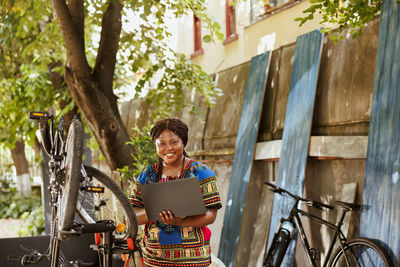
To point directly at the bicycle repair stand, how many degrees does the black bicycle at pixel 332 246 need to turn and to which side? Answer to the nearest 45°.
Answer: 0° — it already faces it

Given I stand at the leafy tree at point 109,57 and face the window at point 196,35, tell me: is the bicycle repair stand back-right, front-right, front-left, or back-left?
back-right

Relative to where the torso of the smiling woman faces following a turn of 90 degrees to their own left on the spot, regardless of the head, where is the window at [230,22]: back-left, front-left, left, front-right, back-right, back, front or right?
left

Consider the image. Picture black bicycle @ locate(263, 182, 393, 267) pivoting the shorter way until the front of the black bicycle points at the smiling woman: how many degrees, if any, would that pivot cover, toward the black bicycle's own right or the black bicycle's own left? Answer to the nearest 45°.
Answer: approximately 45° to the black bicycle's own left

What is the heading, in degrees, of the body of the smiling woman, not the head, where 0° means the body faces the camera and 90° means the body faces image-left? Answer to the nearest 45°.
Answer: approximately 0°

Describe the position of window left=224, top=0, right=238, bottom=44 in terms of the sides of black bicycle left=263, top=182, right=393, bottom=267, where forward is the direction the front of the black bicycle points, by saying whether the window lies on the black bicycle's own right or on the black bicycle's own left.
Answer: on the black bicycle's own right

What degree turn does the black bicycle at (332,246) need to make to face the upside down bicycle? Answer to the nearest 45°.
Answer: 0° — it already faces it
